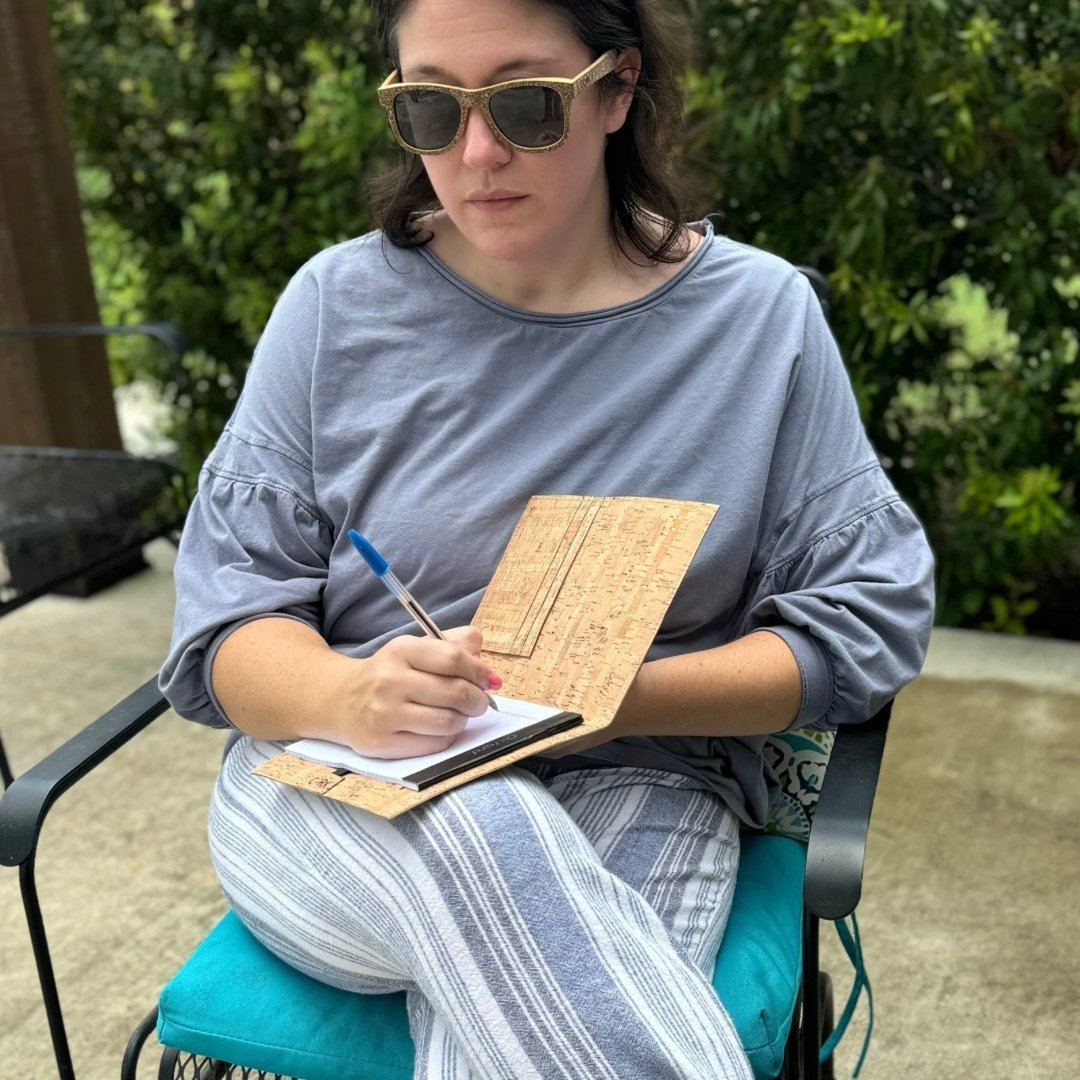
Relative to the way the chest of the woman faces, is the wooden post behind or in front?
behind

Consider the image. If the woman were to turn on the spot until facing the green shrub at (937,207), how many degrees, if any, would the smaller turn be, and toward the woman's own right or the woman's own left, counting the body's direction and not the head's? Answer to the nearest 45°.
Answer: approximately 135° to the woman's own left

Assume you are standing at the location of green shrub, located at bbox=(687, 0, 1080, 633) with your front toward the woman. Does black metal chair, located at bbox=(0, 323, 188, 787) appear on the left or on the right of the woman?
right

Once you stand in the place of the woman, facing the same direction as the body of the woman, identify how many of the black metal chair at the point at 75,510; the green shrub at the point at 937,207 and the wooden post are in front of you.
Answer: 0

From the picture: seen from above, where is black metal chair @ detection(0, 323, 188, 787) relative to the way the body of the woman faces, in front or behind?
behind

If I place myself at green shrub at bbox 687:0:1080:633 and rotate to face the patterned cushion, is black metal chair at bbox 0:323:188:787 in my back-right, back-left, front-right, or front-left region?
front-right

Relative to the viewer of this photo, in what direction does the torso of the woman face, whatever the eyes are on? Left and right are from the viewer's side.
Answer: facing the viewer

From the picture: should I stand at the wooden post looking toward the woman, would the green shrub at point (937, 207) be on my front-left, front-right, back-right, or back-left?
front-left
